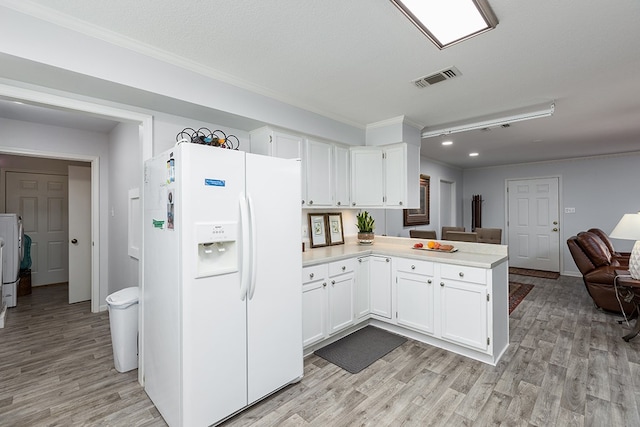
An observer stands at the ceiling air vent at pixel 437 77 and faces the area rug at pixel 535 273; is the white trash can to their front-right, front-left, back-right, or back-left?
back-left

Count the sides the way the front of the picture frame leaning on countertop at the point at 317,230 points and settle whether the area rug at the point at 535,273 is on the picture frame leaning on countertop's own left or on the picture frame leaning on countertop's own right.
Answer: on the picture frame leaning on countertop's own left

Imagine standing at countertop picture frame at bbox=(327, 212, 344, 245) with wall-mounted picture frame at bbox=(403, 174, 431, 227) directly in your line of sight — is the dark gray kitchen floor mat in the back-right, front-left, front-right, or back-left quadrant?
back-right

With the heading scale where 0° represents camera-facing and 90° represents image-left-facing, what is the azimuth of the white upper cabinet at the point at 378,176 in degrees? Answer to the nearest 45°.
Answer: approximately 45°
